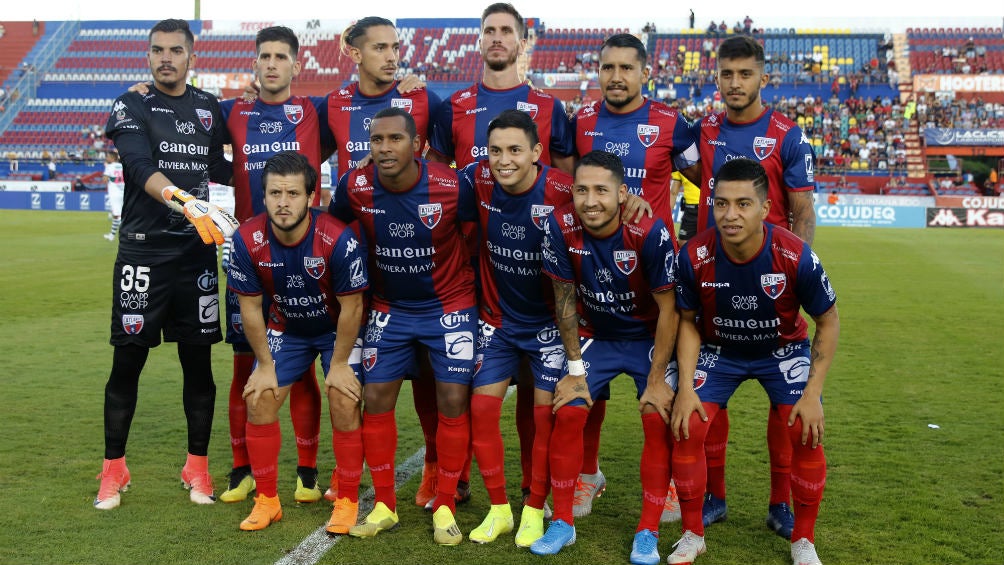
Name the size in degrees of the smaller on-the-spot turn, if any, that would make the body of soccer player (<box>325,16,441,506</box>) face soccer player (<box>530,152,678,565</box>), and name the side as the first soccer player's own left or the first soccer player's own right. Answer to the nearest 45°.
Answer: approximately 45° to the first soccer player's own left

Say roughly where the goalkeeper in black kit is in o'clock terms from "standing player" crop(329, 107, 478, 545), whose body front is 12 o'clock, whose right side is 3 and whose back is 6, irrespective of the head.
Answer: The goalkeeper in black kit is roughly at 4 o'clock from the standing player.

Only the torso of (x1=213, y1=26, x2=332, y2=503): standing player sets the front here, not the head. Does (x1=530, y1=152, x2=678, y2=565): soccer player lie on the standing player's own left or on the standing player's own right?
on the standing player's own left

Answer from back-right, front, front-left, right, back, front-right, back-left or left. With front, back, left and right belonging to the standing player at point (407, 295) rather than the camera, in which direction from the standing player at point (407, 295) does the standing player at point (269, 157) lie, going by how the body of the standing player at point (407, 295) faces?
back-right

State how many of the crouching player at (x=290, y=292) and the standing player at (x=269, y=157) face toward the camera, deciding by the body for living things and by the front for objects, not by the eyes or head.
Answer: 2

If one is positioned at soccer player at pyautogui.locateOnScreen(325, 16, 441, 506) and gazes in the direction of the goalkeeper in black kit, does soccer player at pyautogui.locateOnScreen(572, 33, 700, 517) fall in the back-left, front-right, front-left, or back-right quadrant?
back-left

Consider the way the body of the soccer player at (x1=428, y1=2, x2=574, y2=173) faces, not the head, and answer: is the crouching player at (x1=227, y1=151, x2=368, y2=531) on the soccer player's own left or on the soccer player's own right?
on the soccer player's own right
